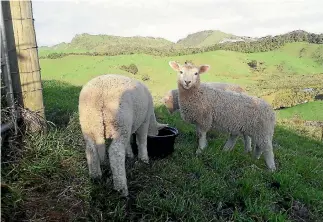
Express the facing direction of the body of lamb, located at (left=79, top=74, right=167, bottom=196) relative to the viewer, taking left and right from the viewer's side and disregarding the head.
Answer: facing away from the viewer and to the right of the viewer

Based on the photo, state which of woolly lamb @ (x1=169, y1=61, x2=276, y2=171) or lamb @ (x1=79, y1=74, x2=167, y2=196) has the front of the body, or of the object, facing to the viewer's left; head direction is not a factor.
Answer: the woolly lamb

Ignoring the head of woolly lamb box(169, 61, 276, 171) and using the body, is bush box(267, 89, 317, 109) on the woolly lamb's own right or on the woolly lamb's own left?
on the woolly lamb's own right

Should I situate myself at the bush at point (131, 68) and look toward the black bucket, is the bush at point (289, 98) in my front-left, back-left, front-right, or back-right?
front-left

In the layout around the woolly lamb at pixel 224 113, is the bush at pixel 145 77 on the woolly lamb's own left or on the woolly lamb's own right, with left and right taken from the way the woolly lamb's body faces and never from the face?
on the woolly lamb's own right

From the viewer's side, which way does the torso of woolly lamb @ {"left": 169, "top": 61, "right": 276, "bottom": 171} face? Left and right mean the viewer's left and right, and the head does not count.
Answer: facing to the left of the viewer

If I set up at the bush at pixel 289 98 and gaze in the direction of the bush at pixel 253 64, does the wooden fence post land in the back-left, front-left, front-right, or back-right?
back-left

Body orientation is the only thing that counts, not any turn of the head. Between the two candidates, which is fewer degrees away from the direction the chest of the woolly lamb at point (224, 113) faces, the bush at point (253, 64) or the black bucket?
the black bucket

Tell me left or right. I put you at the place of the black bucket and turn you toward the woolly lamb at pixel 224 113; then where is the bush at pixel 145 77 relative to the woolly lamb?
left

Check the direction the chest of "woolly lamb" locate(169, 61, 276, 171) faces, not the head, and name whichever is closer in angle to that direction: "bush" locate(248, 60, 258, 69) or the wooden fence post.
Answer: the wooden fence post

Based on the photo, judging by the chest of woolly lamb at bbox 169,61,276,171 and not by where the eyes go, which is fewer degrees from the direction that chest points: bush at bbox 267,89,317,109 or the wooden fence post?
the wooden fence post

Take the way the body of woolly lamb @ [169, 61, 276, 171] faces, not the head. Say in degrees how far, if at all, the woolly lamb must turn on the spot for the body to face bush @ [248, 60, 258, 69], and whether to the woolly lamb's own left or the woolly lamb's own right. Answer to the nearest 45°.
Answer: approximately 90° to the woolly lamb's own right

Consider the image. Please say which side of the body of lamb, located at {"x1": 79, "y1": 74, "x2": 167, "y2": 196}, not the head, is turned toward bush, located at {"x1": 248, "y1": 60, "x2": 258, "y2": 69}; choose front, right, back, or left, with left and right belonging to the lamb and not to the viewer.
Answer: front

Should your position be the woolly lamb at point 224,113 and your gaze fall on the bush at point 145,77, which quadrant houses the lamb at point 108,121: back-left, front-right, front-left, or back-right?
back-left

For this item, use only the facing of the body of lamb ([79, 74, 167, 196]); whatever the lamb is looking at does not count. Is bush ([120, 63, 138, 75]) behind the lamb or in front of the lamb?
in front

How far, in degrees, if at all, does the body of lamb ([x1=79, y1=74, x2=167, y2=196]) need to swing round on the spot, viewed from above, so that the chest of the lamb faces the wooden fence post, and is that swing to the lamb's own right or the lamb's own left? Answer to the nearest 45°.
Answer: approximately 90° to the lamb's own left
